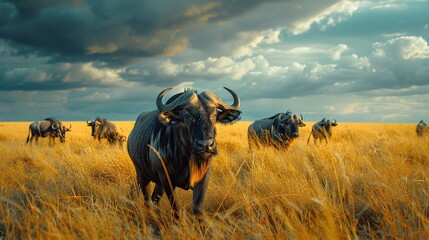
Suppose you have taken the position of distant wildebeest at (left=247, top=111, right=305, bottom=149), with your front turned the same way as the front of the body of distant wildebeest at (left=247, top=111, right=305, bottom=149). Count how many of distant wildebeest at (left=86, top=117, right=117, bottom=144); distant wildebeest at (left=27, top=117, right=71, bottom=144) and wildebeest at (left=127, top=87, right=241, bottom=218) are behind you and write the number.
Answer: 2

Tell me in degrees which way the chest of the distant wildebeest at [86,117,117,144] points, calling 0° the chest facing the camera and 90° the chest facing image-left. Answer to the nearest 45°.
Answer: approximately 45°

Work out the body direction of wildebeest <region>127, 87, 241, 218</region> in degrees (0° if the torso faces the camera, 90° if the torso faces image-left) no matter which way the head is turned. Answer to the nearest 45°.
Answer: approximately 315°

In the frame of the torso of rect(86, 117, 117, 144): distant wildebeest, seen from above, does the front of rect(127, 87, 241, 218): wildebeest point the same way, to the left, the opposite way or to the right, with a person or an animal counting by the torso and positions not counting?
to the left

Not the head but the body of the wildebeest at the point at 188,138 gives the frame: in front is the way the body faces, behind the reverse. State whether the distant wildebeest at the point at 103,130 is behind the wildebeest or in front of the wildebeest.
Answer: behind

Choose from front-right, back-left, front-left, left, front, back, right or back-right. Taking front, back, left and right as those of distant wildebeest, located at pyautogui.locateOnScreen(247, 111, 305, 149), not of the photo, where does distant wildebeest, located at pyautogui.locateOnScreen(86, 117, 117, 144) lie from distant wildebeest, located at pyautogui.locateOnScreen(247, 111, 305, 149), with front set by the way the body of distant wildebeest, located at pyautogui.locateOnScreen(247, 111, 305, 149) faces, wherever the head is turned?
back

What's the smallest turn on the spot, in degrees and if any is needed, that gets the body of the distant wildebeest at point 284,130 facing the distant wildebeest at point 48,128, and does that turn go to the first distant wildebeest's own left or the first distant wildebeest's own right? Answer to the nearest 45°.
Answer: approximately 180°

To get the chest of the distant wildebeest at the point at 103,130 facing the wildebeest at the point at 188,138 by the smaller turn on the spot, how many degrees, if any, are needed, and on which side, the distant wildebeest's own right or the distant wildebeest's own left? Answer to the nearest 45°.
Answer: approximately 45° to the distant wildebeest's own left

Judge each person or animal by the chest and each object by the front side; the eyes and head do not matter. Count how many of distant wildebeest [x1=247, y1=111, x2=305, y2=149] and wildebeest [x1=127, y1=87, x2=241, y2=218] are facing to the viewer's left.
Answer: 0

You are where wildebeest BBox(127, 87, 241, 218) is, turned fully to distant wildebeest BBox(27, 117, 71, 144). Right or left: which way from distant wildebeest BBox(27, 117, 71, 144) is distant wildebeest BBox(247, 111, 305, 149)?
right

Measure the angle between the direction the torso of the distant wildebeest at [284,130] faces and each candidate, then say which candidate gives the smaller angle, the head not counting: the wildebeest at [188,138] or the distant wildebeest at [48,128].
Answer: the wildebeest
